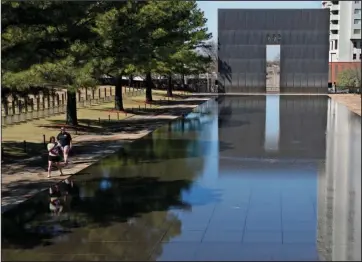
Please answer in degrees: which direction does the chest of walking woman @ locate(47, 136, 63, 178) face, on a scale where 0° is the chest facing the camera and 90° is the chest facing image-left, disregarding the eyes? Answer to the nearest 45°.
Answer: approximately 45°
